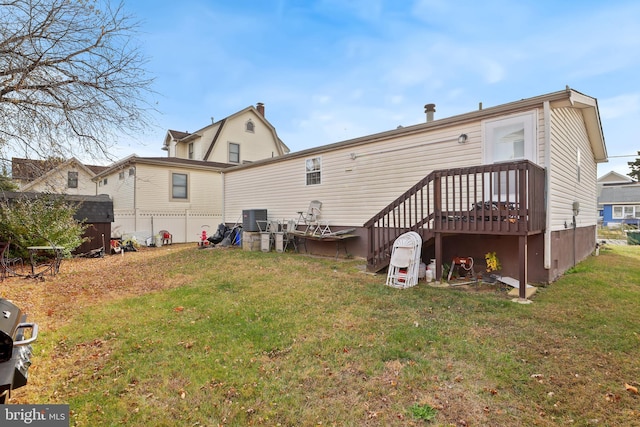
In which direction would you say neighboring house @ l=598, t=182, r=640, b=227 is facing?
toward the camera

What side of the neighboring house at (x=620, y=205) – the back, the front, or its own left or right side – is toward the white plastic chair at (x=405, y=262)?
front

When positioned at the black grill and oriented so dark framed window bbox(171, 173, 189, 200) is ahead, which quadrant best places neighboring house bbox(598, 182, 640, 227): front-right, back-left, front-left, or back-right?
front-right

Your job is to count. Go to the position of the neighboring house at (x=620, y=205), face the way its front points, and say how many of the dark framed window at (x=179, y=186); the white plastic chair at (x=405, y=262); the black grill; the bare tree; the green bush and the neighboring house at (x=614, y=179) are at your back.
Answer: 1

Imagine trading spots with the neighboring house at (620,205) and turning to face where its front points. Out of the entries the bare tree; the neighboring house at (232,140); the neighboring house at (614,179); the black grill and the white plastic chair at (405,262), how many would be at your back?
1

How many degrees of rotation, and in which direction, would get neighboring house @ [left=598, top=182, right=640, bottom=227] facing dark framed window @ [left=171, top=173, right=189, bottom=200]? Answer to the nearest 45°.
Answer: approximately 45° to its right

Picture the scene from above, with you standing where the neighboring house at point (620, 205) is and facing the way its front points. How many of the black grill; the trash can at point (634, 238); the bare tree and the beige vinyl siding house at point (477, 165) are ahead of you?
4

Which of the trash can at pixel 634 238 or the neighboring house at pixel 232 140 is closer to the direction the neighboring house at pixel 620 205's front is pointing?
the trash can

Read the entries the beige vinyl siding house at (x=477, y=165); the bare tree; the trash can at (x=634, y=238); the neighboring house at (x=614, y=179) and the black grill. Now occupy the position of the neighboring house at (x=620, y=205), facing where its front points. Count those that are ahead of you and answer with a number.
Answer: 4

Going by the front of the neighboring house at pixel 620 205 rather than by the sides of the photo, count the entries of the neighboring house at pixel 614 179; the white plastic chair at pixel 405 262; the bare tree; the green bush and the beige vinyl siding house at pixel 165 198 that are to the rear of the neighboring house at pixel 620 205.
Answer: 1

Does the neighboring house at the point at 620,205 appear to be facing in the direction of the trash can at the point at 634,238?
yes

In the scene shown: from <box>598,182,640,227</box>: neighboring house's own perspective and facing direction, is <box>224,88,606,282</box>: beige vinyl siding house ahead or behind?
ahead

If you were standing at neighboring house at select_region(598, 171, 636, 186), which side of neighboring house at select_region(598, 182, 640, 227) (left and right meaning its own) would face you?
back

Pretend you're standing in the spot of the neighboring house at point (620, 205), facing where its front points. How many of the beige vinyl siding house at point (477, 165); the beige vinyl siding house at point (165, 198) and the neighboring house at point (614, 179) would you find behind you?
1

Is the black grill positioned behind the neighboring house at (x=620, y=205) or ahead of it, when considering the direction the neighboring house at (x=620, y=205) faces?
ahead

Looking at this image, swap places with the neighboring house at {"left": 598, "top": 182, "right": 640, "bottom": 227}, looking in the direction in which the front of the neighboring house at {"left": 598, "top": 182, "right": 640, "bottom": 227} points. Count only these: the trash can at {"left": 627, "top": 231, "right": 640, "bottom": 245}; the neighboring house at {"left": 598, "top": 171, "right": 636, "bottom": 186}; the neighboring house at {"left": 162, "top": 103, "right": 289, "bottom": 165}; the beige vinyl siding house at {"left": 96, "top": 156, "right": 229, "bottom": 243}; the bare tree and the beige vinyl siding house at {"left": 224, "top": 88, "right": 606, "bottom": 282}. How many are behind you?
1
